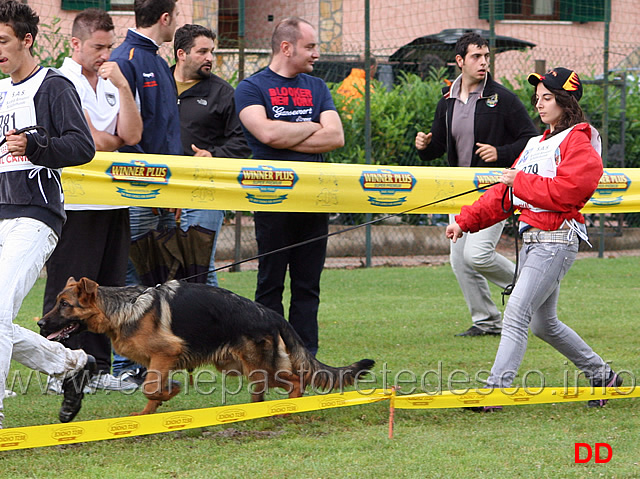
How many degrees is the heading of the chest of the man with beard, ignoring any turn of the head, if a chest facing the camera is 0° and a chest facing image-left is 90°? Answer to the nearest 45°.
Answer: approximately 45°

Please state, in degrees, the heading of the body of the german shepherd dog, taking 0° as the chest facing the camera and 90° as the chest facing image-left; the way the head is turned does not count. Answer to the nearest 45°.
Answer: approximately 90°

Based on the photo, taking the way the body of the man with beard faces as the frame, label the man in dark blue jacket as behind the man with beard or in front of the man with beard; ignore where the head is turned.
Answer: in front

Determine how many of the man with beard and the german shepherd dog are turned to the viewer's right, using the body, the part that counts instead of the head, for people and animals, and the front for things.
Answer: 0

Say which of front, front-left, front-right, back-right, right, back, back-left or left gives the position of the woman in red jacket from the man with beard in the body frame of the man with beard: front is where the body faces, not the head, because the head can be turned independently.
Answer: left

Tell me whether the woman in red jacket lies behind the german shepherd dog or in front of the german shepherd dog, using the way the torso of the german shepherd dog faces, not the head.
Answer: behind

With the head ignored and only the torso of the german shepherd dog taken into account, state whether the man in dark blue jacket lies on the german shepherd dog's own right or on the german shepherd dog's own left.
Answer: on the german shepherd dog's own right

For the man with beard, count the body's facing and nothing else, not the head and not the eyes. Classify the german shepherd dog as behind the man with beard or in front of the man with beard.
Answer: in front
